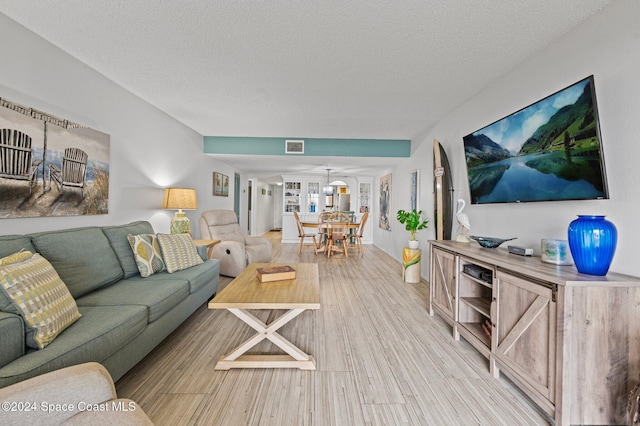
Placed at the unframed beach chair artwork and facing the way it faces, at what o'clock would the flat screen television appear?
The flat screen television is roughly at 12 o'clock from the unframed beach chair artwork.

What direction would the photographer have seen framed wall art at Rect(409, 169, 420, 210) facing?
facing to the left of the viewer

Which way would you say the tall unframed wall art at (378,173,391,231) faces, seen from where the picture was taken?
facing to the left of the viewer

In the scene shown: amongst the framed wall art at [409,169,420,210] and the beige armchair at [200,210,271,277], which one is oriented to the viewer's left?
the framed wall art

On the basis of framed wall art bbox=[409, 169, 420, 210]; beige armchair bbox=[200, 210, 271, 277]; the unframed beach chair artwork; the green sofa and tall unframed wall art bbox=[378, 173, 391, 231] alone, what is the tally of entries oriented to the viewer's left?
2

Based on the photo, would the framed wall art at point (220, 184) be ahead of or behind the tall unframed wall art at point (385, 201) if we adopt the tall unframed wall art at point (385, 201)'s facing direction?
ahead

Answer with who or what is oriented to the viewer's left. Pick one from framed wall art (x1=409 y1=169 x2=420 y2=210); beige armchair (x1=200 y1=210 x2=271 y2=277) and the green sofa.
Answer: the framed wall art

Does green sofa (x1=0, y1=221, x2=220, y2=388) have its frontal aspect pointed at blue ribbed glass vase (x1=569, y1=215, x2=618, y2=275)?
yes

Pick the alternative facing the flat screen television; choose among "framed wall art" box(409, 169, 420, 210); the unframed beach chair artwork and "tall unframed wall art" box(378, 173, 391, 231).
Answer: the unframed beach chair artwork
